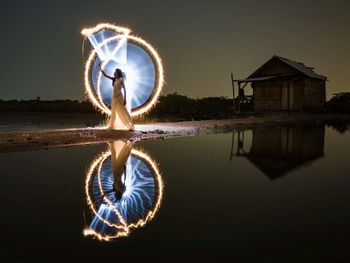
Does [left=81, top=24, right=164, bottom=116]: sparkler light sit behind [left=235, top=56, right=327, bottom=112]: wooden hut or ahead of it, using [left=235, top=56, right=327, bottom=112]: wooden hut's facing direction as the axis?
ahead

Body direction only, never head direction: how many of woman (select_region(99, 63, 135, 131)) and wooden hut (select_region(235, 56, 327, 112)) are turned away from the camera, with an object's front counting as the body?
0

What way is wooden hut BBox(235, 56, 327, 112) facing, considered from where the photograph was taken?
facing the viewer and to the left of the viewer

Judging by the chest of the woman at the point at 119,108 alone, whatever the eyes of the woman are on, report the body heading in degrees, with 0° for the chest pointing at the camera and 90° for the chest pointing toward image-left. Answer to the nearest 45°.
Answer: approximately 45°

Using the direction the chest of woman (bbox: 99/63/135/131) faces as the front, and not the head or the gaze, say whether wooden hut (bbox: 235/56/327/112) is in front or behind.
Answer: behind
